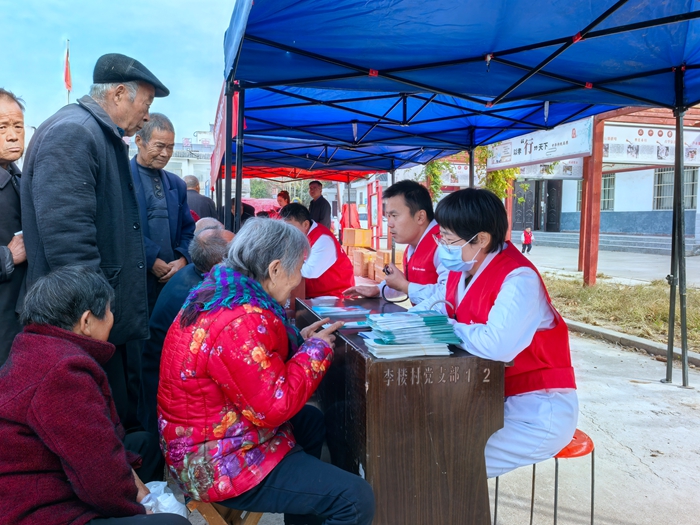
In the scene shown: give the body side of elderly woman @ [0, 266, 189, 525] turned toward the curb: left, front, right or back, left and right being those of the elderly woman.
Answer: front

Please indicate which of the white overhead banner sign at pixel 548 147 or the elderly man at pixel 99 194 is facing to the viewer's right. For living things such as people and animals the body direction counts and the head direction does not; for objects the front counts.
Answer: the elderly man

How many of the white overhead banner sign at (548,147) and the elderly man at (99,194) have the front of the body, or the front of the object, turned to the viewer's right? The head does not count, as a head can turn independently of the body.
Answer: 1

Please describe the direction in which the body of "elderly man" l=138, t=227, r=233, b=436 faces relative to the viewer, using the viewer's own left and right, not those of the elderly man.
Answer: facing away from the viewer and to the right of the viewer

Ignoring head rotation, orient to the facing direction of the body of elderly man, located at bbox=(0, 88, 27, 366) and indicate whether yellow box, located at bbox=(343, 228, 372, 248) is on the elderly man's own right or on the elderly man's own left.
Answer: on the elderly man's own left

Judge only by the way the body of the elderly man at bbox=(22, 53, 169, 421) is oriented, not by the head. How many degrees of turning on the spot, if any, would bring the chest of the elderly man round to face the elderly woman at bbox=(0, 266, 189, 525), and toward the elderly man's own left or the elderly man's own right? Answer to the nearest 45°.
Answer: approximately 90° to the elderly man's own right

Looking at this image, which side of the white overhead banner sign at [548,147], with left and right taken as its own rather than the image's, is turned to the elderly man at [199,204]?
front

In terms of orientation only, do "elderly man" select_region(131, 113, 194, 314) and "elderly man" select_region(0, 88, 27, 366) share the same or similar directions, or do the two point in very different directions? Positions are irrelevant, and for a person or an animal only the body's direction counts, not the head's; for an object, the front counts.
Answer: same or similar directions

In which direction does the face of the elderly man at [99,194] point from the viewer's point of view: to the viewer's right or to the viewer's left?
to the viewer's right

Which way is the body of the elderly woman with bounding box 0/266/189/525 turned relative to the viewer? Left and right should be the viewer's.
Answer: facing away from the viewer and to the right of the viewer

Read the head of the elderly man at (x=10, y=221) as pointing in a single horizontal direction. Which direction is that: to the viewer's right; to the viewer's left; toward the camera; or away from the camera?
toward the camera

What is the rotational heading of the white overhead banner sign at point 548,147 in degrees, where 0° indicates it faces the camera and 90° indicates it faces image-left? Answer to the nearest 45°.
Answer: approximately 45°

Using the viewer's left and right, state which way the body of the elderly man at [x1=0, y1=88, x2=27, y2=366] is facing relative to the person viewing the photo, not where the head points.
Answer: facing the viewer and to the right of the viewer

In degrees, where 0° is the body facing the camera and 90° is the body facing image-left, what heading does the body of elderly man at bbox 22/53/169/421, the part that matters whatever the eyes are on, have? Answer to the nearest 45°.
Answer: approximately 270°

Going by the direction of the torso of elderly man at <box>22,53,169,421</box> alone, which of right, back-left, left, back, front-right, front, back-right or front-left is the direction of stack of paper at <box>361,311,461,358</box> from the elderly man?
front-right
